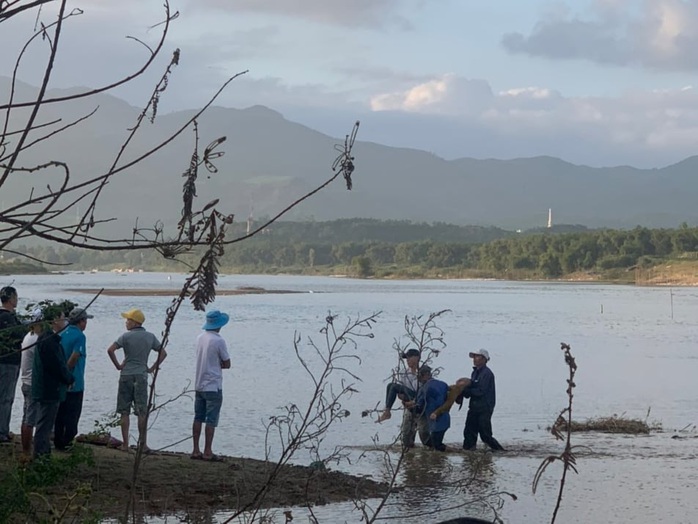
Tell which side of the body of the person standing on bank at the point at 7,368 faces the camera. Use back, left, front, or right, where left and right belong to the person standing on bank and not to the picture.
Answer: right

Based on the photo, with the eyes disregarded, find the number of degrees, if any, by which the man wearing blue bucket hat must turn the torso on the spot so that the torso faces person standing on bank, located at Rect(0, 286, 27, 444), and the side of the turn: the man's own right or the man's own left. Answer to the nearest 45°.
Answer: approximately 135° to the man's own left

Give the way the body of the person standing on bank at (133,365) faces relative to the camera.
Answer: away from the camera

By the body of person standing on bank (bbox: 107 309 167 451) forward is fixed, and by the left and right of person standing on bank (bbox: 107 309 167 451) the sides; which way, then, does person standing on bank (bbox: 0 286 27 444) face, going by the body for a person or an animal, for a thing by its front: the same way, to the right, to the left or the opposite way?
to the right

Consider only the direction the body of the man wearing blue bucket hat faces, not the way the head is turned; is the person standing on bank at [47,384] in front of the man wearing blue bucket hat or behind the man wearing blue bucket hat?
behind

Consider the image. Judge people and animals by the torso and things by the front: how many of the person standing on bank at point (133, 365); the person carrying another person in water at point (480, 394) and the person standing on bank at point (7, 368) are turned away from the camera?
1

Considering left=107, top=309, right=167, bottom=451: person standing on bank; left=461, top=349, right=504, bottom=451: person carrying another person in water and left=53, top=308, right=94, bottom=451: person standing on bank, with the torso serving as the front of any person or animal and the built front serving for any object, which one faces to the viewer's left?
the person carrying another person in water

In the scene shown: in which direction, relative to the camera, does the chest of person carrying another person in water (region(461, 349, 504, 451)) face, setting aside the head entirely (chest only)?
to the viewer's left

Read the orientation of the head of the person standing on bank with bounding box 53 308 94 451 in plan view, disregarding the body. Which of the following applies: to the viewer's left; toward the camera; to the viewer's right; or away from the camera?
to the viewer's right

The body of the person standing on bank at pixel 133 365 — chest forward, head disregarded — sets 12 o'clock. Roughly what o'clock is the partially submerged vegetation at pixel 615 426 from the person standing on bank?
The partially submerged vegetation is roughly at 2 o'clock from the person standing on bank.

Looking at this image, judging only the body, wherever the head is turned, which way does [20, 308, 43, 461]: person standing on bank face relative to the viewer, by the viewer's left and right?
facing to the right of the viewer

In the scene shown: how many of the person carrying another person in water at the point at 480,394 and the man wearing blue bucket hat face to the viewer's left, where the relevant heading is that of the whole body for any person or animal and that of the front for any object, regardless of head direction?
1

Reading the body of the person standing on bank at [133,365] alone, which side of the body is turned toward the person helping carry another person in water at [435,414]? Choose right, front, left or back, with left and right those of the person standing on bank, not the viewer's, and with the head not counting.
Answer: right

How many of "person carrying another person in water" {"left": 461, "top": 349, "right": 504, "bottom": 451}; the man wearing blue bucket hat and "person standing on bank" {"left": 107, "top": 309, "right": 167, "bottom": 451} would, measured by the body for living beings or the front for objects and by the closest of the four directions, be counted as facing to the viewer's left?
1

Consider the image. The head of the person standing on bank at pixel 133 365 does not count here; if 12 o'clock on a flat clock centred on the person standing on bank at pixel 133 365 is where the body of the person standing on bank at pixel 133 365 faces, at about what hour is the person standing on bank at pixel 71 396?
the person standing on bank at pixel 71 396 is roughly at 8 o'clock from the person standing on bank at pixel 133 365.

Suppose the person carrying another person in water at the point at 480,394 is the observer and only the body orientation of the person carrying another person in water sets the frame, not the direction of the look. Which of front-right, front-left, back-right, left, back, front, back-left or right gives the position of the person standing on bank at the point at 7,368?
front-left
